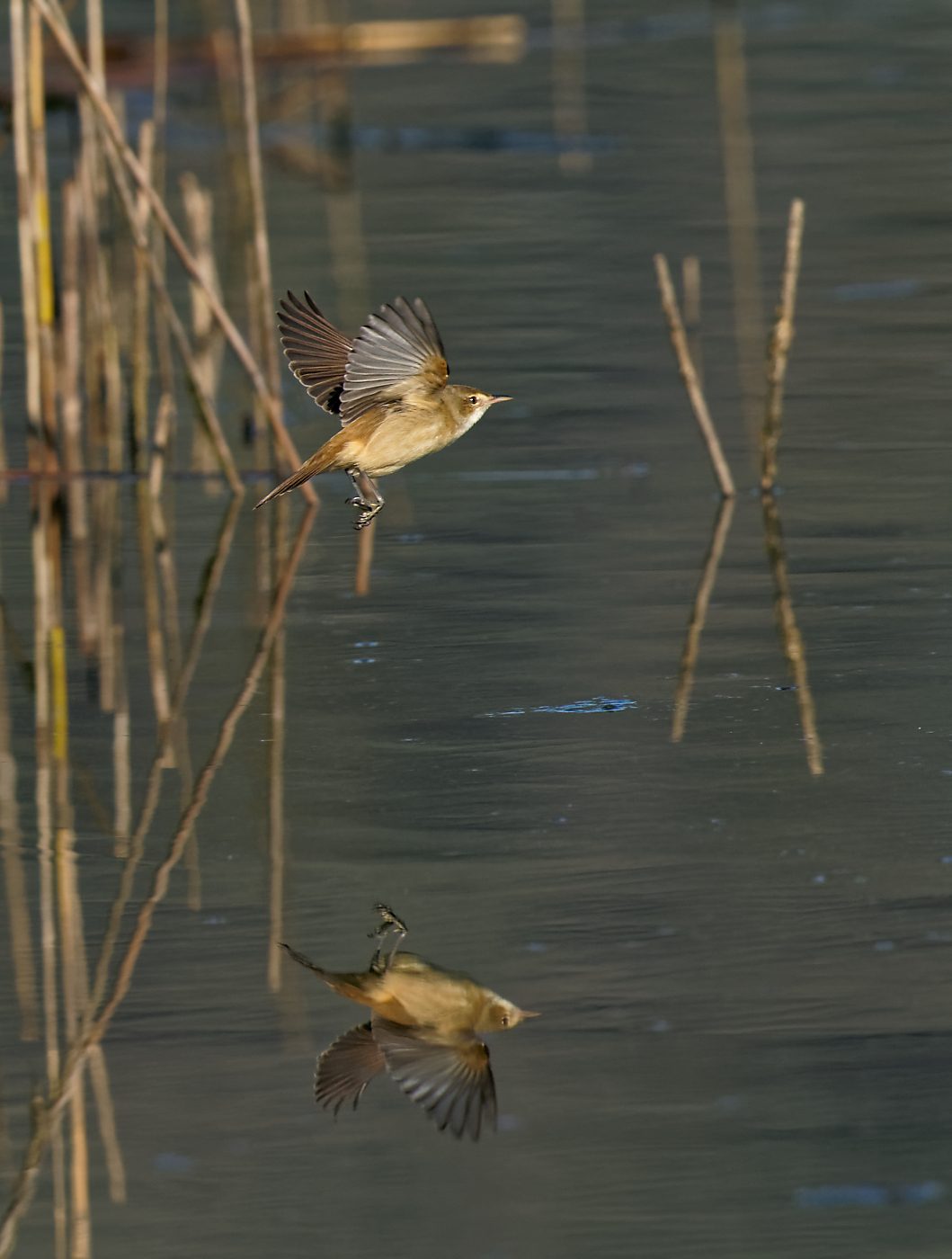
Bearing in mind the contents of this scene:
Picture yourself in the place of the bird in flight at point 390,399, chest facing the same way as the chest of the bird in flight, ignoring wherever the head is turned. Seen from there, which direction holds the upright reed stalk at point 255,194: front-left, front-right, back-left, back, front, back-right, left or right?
left

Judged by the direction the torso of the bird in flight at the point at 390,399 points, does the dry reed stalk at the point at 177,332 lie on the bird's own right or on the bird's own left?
on the bird's own left

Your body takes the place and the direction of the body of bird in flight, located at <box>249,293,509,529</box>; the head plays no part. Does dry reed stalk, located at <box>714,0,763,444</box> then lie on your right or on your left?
on your left

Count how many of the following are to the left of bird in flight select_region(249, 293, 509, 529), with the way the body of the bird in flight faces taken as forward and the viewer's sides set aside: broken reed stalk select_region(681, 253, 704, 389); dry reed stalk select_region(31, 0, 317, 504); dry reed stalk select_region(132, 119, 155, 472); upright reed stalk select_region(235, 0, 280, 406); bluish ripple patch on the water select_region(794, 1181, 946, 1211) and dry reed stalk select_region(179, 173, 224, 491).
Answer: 5

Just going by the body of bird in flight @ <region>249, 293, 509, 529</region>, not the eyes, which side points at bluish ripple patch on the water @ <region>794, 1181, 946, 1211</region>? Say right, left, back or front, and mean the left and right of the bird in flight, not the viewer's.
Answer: right

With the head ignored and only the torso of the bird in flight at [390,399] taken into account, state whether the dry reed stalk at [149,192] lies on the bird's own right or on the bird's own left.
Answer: on the bird's own left

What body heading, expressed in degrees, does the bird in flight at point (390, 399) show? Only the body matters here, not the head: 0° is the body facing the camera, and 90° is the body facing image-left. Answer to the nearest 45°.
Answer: approximately 270°

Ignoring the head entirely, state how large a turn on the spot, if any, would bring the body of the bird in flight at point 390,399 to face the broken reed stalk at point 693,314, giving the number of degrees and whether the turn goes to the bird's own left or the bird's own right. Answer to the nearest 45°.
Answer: approximately 90° to the bird's own left
